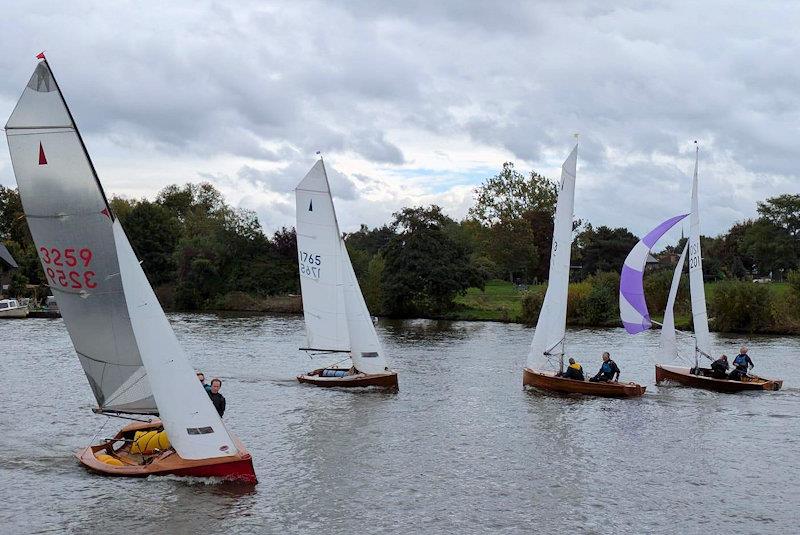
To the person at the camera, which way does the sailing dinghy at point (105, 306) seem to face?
facing the viewer and to the right of the viewer

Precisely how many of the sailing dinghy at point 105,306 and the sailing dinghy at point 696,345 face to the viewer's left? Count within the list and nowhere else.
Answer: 1

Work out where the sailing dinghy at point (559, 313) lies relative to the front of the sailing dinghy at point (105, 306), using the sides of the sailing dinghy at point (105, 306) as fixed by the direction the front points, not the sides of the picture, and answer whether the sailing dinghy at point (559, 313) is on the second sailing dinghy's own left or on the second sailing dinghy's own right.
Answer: on the second sailing dinghy's own left

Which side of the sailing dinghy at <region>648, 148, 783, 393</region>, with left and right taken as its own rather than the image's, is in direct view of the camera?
left

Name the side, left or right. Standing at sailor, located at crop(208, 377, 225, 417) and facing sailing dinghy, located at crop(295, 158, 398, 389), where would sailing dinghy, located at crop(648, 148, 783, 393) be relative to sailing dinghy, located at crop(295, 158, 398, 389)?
right

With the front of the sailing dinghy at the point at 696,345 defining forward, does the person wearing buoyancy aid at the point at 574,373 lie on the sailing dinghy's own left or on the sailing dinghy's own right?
on the sailing dinghy's own left
